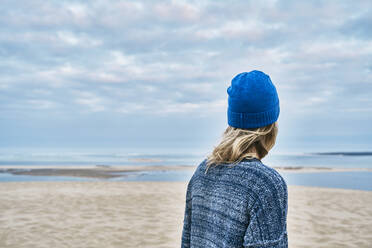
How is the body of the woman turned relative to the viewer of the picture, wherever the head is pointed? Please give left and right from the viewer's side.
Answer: facing away from the viewer and to the right of the viewer
